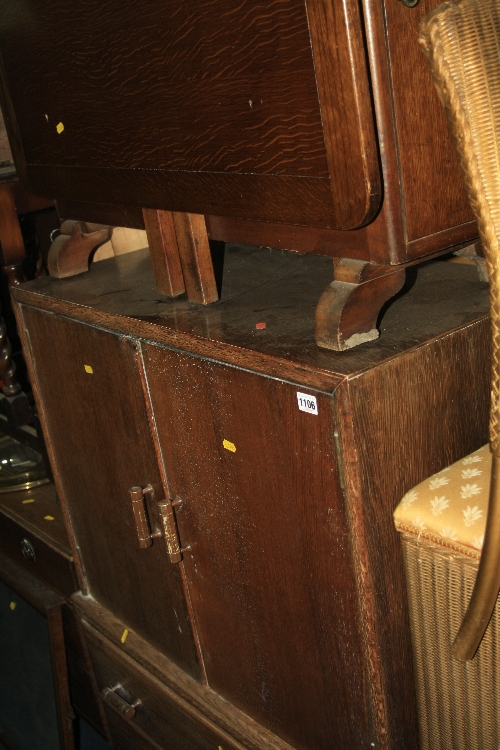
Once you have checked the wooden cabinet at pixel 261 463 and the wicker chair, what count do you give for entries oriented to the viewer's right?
0

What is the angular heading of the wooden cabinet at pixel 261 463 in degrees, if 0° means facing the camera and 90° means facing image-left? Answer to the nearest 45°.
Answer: approximately 45°

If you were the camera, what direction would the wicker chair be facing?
facing the viewer and to the left of the viewer
